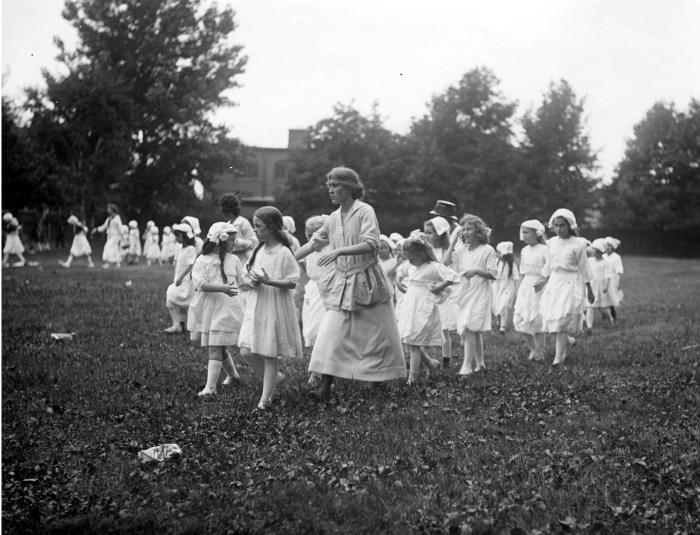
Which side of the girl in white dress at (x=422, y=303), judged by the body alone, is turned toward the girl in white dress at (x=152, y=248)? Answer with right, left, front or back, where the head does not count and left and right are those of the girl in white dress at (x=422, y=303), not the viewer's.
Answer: right

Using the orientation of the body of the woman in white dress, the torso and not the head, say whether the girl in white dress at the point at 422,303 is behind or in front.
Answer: behind

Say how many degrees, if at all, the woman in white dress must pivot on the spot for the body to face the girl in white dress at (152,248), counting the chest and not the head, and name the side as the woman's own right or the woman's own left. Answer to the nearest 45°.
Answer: approximately 135° to the woman's own right

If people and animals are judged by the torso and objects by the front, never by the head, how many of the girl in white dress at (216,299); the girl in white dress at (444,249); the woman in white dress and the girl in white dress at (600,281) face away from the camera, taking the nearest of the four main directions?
0

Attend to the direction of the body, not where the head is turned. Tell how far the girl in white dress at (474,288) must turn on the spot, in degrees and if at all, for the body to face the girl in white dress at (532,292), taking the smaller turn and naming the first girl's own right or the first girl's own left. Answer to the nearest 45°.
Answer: approximately 180°

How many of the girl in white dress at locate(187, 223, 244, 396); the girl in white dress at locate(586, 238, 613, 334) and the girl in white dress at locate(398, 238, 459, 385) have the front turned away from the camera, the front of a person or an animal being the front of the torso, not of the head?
0

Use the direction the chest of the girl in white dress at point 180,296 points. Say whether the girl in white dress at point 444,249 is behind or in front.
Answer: behind

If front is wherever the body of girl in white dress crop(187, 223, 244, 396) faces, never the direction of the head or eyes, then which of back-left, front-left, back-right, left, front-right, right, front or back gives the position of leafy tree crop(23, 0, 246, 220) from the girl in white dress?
back-right

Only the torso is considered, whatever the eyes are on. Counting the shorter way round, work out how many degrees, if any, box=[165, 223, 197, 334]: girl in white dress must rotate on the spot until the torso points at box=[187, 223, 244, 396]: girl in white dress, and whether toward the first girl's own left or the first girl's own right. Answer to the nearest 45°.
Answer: approximately 90° to the first girl's own left

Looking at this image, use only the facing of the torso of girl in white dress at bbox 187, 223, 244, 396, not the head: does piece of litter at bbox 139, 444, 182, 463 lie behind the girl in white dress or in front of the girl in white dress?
in front
